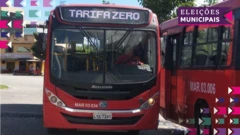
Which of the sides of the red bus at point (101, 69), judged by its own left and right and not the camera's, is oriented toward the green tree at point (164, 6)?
back

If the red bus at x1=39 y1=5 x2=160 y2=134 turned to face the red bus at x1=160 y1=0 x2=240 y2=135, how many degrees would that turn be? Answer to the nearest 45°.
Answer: approximately 90° to its left

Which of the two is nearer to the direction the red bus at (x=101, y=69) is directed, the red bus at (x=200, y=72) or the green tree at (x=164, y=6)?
the red bus

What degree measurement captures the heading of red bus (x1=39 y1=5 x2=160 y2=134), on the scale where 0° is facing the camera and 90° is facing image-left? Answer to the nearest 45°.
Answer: approximately 0°
